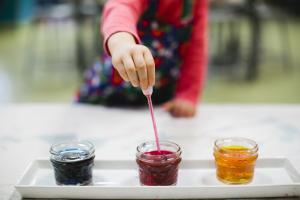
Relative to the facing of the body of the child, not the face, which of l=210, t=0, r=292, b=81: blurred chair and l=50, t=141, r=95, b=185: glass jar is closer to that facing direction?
the glass jar

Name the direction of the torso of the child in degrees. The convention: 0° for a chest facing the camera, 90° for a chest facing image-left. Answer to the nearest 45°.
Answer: approximately 0°

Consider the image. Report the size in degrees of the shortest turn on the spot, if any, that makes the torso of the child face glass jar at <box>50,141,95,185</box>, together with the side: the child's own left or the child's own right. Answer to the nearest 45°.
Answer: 0° — they already face it

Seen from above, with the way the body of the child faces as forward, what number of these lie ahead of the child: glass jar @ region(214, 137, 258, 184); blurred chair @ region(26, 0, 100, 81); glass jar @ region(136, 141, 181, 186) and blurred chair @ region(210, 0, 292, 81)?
2

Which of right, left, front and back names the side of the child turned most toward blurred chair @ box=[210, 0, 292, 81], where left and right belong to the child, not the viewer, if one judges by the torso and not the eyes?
back

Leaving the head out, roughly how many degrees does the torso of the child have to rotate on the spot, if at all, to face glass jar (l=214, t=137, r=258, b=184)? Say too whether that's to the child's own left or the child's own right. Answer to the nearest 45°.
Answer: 0° — they already face it

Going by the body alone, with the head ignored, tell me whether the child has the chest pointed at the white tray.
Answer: yes

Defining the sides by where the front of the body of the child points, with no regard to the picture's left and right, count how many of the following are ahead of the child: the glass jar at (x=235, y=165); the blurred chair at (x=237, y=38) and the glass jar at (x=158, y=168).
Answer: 2
